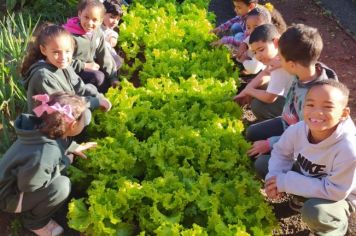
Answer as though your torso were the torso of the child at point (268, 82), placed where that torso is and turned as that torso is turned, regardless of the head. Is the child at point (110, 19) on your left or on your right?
on your right

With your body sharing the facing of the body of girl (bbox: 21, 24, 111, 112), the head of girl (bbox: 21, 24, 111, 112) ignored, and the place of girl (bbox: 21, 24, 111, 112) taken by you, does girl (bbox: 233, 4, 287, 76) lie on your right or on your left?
on your left

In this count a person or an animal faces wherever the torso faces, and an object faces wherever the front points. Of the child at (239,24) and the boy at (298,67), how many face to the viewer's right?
0

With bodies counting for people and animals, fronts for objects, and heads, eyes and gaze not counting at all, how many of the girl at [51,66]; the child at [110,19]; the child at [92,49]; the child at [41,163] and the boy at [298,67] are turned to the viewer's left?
1

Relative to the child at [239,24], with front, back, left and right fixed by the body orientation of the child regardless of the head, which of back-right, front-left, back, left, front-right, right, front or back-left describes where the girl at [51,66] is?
front-left

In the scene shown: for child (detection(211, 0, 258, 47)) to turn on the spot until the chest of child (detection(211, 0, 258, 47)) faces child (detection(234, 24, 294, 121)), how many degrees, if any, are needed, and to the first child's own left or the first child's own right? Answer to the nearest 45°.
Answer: approximately 90° to the first child's own left

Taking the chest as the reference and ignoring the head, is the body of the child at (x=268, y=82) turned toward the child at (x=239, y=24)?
no

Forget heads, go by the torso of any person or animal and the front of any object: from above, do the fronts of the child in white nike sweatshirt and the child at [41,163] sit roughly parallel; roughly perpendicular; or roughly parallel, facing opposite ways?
roughly parallel, facing opposite ways

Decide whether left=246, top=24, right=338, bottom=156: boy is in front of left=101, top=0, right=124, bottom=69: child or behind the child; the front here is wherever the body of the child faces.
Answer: in front

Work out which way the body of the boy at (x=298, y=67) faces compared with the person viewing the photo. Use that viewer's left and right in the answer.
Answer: facing to the left of the viewer

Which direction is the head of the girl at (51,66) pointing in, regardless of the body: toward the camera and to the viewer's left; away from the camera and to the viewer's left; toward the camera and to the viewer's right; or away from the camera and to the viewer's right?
toward the camera and to the viewer's right

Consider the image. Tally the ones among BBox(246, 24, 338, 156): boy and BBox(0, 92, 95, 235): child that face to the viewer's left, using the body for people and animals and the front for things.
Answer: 1

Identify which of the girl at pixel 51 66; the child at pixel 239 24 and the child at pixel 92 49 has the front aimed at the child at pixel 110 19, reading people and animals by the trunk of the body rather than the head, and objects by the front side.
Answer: the child at pixel 239 24

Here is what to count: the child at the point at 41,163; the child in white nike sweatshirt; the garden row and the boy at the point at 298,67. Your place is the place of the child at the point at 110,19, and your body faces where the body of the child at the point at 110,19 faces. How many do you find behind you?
0

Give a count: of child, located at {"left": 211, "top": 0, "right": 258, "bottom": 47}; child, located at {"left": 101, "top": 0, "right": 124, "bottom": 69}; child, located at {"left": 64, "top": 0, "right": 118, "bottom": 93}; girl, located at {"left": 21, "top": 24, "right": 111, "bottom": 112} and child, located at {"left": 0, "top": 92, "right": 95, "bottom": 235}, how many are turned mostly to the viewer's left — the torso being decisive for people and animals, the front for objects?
1

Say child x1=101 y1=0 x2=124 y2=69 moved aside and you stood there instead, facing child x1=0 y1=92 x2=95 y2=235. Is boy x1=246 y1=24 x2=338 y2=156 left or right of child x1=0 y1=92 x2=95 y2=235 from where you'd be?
left

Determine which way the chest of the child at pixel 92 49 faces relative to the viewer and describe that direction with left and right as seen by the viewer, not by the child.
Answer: facing the viewer and to the right of the viewer

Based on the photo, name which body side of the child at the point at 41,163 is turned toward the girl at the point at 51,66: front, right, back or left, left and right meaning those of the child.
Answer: left

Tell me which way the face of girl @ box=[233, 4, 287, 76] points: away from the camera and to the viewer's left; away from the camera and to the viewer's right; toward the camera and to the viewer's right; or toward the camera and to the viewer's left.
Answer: toward the camera and to the viewer's left
